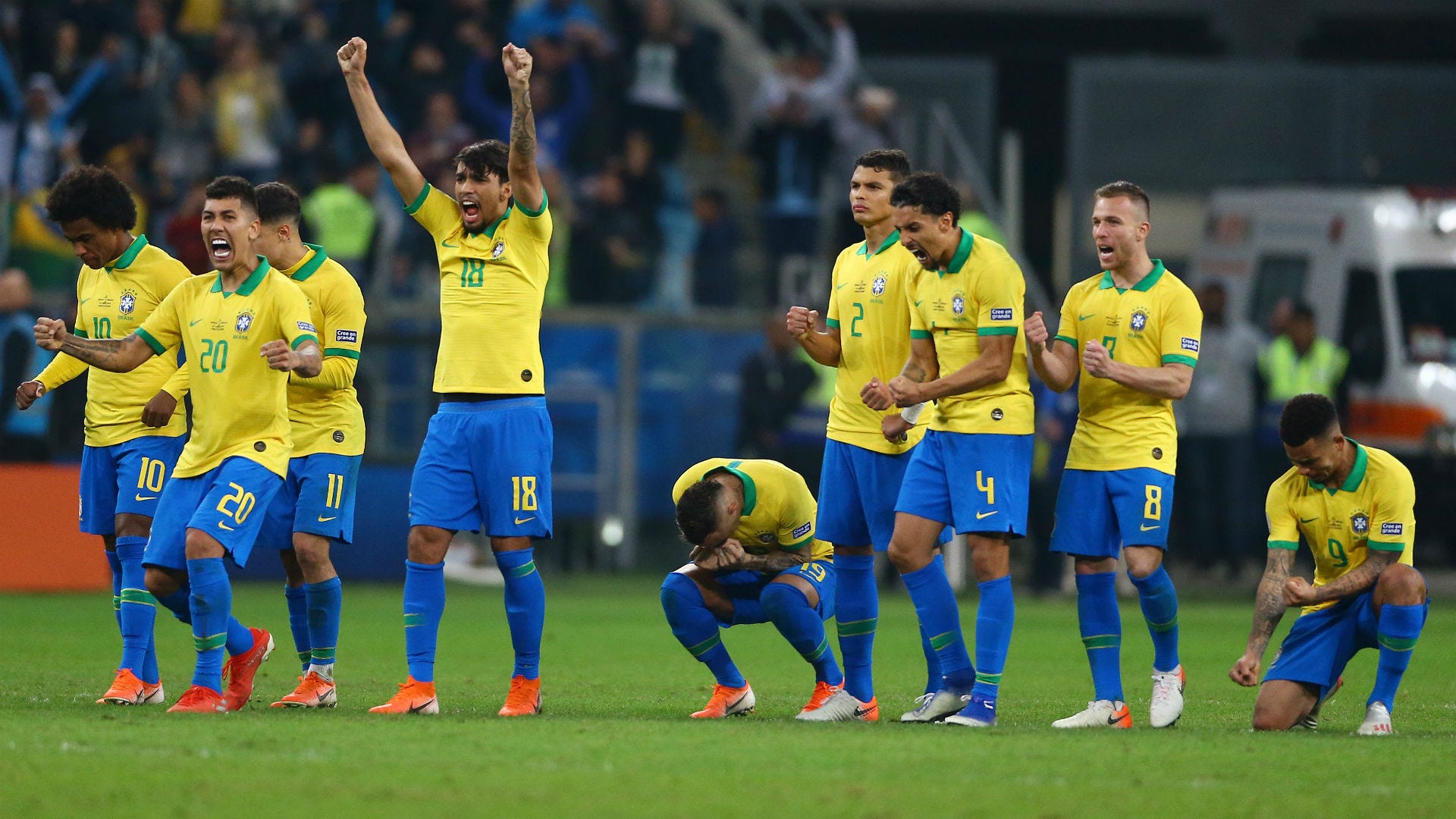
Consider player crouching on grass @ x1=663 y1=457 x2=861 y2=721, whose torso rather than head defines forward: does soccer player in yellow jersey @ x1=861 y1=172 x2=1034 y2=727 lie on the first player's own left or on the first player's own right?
on the first player's own left

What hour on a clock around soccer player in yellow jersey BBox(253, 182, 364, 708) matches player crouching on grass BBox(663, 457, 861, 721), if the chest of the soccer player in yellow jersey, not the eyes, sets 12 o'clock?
The player crouching on grass is roughly at 8 o'clock from the soccer player in yellow jersey.

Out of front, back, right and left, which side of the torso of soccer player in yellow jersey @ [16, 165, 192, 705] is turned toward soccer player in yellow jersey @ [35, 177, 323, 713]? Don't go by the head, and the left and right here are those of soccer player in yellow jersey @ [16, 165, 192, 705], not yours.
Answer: left

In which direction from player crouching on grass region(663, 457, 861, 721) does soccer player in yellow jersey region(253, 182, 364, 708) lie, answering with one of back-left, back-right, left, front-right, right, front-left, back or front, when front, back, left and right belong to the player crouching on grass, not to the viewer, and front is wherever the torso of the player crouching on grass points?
front-right

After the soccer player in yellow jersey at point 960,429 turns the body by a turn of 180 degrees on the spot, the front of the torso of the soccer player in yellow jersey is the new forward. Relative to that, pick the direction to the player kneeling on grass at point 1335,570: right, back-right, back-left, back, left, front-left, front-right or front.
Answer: front-right
